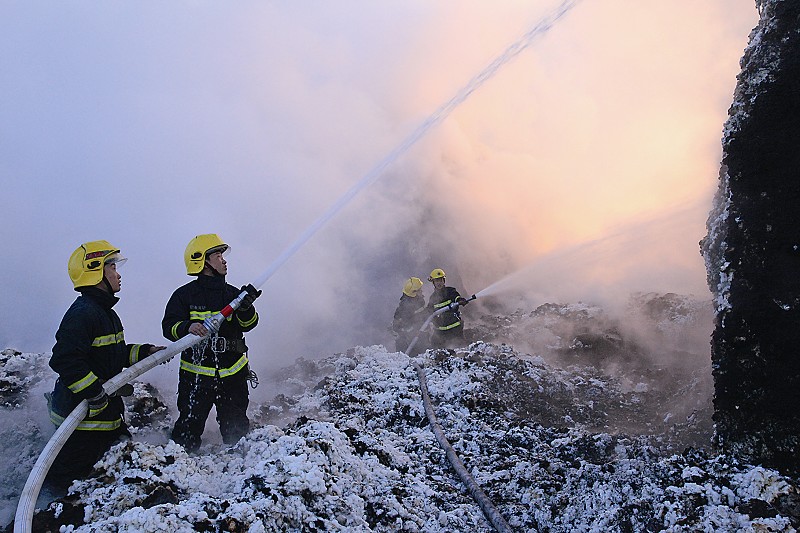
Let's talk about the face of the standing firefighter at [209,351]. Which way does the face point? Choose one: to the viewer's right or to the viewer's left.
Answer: to the viewer's right

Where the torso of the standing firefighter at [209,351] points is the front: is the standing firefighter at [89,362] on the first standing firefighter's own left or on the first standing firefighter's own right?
on the first standing firefighter's own right

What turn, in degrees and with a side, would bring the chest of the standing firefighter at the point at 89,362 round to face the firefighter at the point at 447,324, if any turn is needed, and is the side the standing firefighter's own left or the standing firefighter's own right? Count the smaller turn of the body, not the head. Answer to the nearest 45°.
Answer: approximately 45° to the standing firefighter's own left

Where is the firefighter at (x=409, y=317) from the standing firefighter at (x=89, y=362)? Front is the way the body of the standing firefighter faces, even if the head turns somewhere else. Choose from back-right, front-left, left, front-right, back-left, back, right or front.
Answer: front-left

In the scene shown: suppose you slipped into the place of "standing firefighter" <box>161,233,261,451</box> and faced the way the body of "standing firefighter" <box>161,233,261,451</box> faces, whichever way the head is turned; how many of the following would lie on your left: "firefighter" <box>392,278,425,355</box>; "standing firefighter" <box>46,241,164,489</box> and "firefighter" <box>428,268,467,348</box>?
2

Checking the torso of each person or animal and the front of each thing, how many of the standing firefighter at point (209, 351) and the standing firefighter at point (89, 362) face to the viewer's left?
0

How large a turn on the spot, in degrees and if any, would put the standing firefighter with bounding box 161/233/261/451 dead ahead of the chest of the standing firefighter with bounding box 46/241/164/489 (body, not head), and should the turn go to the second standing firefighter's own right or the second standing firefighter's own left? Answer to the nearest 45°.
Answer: approximately 45° to the second standing firefighter's own left

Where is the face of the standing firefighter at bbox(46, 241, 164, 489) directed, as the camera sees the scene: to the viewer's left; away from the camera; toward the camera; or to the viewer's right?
to the viewer's right

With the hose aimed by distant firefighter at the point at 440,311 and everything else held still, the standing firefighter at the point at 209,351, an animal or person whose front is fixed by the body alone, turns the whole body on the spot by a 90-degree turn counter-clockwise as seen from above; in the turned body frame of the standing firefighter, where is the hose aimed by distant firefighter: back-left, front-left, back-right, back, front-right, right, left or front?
front

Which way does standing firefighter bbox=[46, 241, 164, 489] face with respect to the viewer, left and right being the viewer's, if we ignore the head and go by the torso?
facing to the right of the viewer
